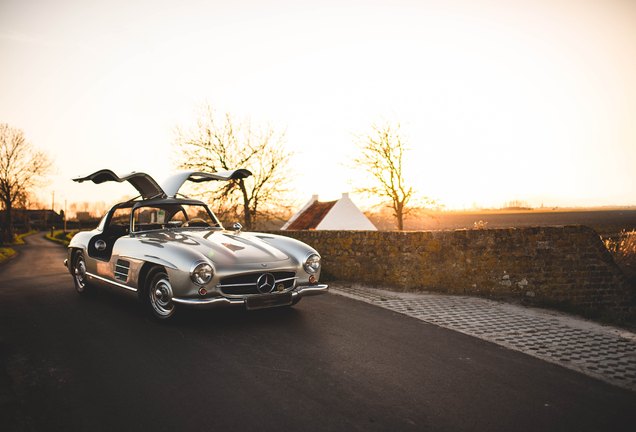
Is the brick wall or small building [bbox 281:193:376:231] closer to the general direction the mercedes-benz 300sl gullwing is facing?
the brick wall

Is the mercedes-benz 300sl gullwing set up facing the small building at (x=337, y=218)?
no

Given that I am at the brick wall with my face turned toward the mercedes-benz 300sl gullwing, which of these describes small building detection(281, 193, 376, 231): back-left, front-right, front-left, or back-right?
back-right

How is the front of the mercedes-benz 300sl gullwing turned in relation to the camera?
facing the viewer and to the right of the viewer

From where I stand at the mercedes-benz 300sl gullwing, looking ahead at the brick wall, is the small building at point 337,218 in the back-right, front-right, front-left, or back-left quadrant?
front-left

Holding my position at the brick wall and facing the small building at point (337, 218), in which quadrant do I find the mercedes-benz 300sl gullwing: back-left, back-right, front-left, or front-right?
back-left
